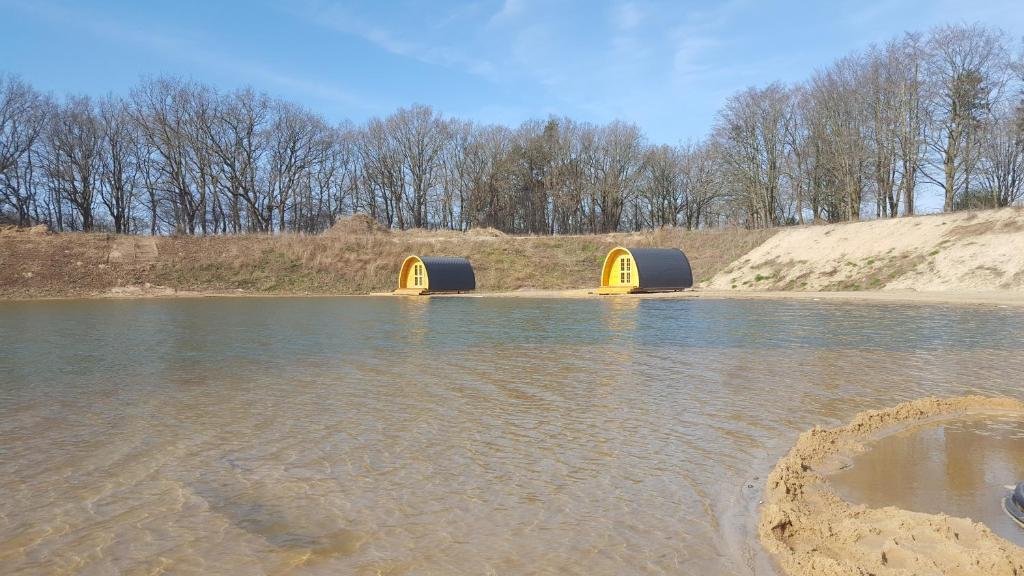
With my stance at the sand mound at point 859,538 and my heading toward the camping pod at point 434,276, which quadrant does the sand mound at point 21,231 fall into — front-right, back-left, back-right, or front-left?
front-left

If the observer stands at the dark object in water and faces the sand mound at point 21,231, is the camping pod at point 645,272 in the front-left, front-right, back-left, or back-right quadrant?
front-right

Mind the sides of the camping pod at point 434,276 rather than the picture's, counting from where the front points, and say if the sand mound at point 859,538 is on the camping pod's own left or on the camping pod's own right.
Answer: on the camping pod's own left

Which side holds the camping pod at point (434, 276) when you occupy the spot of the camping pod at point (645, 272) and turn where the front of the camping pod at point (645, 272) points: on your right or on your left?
on your right

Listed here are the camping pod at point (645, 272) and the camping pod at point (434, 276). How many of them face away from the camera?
0

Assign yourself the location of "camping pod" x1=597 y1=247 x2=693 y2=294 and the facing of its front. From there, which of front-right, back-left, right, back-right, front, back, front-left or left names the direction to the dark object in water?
front-left

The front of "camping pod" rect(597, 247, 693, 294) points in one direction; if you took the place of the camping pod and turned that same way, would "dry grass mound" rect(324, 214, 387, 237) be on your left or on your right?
on your right

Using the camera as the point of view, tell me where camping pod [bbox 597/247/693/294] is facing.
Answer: facing the viewer and to the left of the viewer

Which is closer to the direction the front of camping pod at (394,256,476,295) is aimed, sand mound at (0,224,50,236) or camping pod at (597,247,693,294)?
the sand mound

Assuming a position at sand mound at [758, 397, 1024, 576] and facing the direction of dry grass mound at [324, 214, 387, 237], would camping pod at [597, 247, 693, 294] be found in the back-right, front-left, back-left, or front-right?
front-right
